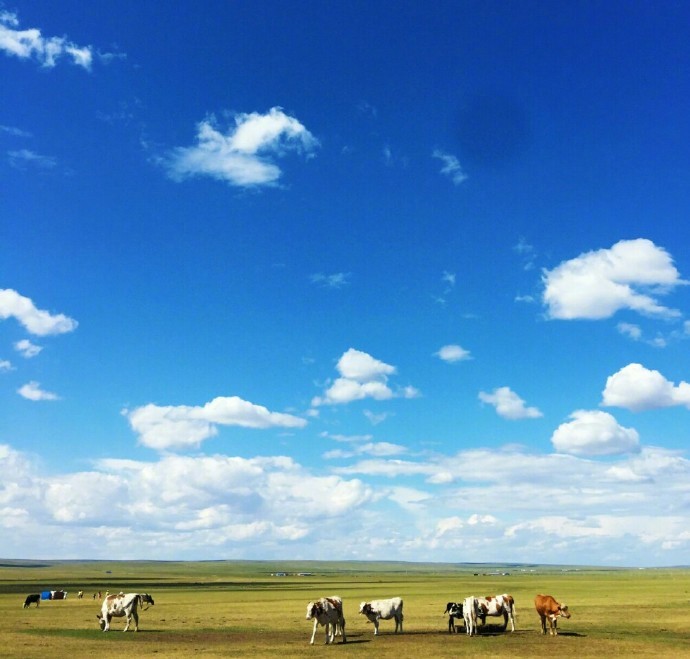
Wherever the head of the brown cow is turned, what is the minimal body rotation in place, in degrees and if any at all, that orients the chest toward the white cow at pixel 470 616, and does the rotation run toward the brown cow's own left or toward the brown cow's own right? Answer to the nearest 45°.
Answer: approximately 135° to the brown cow's own right

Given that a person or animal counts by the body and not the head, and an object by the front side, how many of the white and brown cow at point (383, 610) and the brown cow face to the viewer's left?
1

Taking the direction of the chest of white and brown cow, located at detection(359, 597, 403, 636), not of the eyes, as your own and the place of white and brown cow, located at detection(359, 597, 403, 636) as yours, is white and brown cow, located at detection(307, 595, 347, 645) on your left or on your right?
on your left

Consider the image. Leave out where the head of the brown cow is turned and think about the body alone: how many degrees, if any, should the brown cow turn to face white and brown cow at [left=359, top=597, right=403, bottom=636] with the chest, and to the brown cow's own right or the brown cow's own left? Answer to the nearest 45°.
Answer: approximately 135° to the brown cow's own right

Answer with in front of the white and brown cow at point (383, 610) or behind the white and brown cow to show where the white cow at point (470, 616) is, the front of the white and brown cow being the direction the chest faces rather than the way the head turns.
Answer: behind

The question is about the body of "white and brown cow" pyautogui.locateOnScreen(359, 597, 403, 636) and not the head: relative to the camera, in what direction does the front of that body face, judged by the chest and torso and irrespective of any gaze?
to the viewer's left

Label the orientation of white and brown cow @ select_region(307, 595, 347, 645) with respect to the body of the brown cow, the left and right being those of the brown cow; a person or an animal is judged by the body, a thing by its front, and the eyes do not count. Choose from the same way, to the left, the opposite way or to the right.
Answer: to the right

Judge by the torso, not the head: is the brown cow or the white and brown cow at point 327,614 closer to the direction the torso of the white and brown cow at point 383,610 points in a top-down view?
the white and brown cow

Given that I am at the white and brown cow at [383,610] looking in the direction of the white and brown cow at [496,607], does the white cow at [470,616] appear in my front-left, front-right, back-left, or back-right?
front-right

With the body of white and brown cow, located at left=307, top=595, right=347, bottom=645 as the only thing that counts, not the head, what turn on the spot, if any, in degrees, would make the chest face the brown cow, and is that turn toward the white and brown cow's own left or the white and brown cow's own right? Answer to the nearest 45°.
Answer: approximately 135° to the white and brown cow's own left

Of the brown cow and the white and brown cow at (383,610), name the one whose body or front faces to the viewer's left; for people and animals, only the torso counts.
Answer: the white and brown cow
